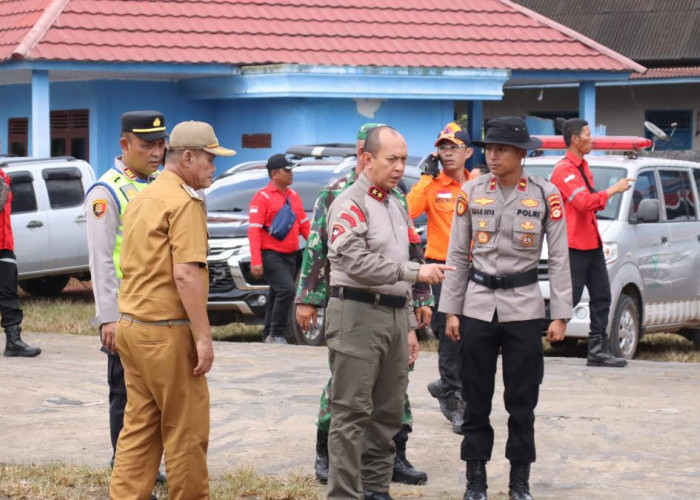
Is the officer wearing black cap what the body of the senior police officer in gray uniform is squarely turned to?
no

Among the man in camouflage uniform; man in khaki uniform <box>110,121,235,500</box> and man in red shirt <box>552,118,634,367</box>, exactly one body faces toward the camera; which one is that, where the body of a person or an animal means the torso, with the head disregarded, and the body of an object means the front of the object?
the man in camouflage uniform

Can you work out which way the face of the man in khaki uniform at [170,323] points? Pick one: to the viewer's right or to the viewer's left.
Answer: to the viewer's right

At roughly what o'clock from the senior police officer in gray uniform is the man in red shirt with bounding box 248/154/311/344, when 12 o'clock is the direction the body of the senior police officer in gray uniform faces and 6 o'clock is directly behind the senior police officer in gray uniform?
The man in red shirt is roughly at 7 o'clock from the senior police officer in gray uniform.

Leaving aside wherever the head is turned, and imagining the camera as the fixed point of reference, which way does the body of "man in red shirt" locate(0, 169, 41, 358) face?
to the viewer's right

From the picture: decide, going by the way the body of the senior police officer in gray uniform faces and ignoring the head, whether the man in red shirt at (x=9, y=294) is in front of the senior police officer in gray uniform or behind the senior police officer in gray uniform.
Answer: behind

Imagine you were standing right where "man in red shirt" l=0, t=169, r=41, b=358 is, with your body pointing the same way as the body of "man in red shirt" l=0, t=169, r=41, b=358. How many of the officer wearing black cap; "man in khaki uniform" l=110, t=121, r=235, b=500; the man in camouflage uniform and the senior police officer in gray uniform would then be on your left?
0

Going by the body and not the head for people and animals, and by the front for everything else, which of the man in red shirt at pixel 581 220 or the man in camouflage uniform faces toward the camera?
the man in camouflage uniform

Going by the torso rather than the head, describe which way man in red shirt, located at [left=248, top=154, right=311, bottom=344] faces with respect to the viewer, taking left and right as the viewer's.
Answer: facing the viewer and to the right of the viewer

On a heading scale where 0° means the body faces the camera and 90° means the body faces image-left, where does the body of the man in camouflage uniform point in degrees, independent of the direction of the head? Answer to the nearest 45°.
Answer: approximately 0°
